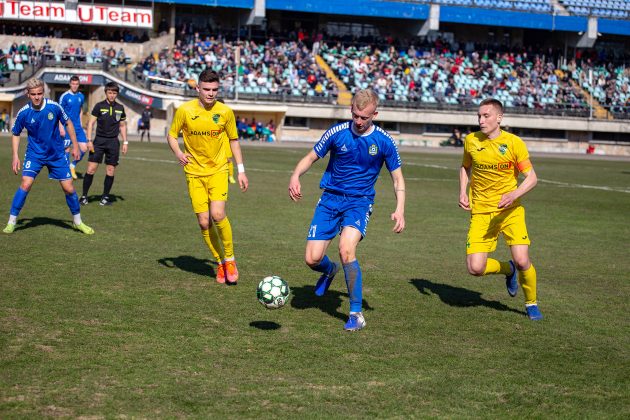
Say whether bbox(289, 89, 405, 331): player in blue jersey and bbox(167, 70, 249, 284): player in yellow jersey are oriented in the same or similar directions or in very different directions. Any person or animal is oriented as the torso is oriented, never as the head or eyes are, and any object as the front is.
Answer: same or similar directions

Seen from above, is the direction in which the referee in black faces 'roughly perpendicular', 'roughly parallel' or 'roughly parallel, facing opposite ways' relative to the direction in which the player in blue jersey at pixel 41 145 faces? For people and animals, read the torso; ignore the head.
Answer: roughly parallel

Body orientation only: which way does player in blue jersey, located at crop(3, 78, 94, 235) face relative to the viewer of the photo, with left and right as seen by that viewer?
facing the viewer

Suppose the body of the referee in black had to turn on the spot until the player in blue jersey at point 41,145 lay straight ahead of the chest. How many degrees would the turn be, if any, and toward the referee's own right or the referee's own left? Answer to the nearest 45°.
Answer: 0° — they already face them

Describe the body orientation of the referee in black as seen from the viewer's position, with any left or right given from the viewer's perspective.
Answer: facing the viewer

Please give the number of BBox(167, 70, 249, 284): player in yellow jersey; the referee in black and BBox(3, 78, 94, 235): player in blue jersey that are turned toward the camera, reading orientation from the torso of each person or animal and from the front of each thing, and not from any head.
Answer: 3

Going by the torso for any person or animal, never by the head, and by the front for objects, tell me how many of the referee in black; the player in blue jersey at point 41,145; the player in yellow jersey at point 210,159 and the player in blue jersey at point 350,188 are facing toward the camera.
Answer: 4

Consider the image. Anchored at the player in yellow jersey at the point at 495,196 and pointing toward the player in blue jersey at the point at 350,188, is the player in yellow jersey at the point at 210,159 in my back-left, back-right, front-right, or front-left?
front-right

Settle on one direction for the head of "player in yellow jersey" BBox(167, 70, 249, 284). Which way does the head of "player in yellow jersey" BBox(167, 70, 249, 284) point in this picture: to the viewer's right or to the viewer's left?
to the viewer's right

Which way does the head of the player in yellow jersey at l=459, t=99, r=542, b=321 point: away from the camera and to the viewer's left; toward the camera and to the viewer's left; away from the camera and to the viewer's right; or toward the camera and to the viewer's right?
toward the camera and to the viewer's left

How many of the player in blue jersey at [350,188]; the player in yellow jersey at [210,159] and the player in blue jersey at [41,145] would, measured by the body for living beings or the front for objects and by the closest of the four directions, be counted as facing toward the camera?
3

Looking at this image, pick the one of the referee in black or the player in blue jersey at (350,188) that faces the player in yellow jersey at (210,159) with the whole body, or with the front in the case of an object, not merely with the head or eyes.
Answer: the referee in black

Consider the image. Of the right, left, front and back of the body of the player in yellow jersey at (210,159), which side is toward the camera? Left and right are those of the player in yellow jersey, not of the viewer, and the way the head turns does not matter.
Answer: front

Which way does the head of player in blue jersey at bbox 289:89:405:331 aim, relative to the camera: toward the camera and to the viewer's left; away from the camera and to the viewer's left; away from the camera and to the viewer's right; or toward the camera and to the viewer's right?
toward the camera and to the viewer's left

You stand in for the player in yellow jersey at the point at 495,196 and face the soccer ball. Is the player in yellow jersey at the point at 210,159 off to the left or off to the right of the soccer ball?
right

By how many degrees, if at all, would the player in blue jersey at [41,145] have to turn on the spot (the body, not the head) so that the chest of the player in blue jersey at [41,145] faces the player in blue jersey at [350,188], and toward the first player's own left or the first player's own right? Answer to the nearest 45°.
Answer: approximately 45° to the first player's own left
